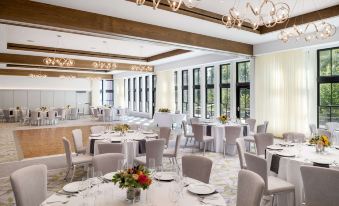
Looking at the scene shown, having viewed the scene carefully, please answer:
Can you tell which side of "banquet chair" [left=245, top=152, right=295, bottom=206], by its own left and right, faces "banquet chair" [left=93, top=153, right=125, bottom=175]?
back

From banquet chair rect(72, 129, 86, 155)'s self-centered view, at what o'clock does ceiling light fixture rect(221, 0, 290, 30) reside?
The ceiling light fixture is roughly at 12 o'clock from the banquet chair.

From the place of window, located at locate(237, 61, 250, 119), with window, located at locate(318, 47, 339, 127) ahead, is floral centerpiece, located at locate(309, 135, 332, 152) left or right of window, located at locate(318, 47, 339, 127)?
right

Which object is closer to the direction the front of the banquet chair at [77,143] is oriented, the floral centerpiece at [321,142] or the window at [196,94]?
the floral centerpiece

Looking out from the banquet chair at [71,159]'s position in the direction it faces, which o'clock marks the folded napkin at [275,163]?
The folded napkin is roughly at 1 o'clock from the banquet chair.

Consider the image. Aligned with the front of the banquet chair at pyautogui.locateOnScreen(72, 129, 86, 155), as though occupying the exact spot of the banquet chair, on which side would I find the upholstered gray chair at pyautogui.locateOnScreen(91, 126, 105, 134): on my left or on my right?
on my left

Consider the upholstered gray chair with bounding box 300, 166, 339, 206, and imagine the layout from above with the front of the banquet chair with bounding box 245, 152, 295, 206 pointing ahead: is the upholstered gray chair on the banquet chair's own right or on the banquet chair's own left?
on the banquet chair's own right

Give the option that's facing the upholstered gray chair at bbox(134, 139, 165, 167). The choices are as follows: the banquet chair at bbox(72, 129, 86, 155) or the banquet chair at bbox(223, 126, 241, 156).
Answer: the banquet chair at bbox(72, 129, 86, 155)

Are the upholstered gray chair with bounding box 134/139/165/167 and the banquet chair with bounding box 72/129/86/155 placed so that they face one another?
yes
